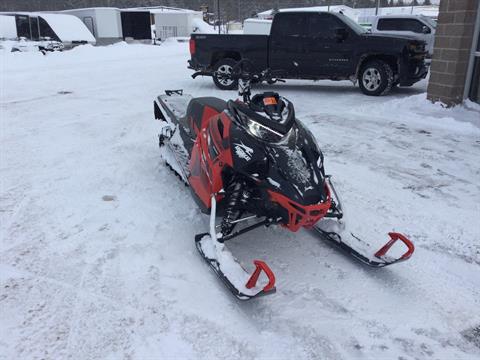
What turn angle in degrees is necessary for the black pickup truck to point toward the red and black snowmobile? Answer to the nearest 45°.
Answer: approximately 90° to its right

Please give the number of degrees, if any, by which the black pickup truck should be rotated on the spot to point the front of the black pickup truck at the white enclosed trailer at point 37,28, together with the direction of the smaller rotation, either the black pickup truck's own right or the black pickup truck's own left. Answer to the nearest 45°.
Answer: approximately 135° to the black pickup truck's own left

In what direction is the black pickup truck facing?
to the viewer's right

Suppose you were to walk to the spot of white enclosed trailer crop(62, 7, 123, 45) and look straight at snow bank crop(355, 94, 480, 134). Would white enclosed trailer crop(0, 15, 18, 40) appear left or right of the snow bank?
right

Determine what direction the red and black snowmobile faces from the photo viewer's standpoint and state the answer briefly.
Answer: facing the viewer and to the right of the viewer

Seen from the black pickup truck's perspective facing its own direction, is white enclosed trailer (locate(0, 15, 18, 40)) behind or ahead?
behind

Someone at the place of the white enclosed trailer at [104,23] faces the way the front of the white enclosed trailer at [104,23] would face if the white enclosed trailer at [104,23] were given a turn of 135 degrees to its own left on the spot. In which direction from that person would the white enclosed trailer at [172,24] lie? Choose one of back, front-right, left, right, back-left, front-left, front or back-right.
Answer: front-right

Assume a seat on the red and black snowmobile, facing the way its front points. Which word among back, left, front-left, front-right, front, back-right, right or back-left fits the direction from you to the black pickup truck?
back-left

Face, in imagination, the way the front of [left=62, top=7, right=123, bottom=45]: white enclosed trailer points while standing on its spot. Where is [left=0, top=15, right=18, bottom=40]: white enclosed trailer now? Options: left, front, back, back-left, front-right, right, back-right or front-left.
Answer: right

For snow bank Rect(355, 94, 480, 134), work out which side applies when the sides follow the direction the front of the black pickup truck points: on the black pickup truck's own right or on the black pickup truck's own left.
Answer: on the black pickup truck's own right

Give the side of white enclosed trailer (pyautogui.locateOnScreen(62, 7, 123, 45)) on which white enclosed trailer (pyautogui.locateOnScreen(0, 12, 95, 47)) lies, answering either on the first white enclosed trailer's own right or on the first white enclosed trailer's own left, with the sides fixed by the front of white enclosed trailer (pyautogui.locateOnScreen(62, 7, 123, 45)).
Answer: on the first white enclosed trailer's own right
